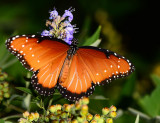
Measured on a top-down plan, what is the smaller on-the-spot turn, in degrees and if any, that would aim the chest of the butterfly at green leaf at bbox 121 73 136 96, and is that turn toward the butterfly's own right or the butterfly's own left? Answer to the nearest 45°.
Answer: approximately 45° to the butterfly's own right

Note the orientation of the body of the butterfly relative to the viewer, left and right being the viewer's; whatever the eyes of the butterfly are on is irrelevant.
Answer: facing away from the viewer

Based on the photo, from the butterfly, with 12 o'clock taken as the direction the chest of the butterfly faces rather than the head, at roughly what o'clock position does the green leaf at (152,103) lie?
The green leaf is roughly at 2 o'clock from the butterfly.
